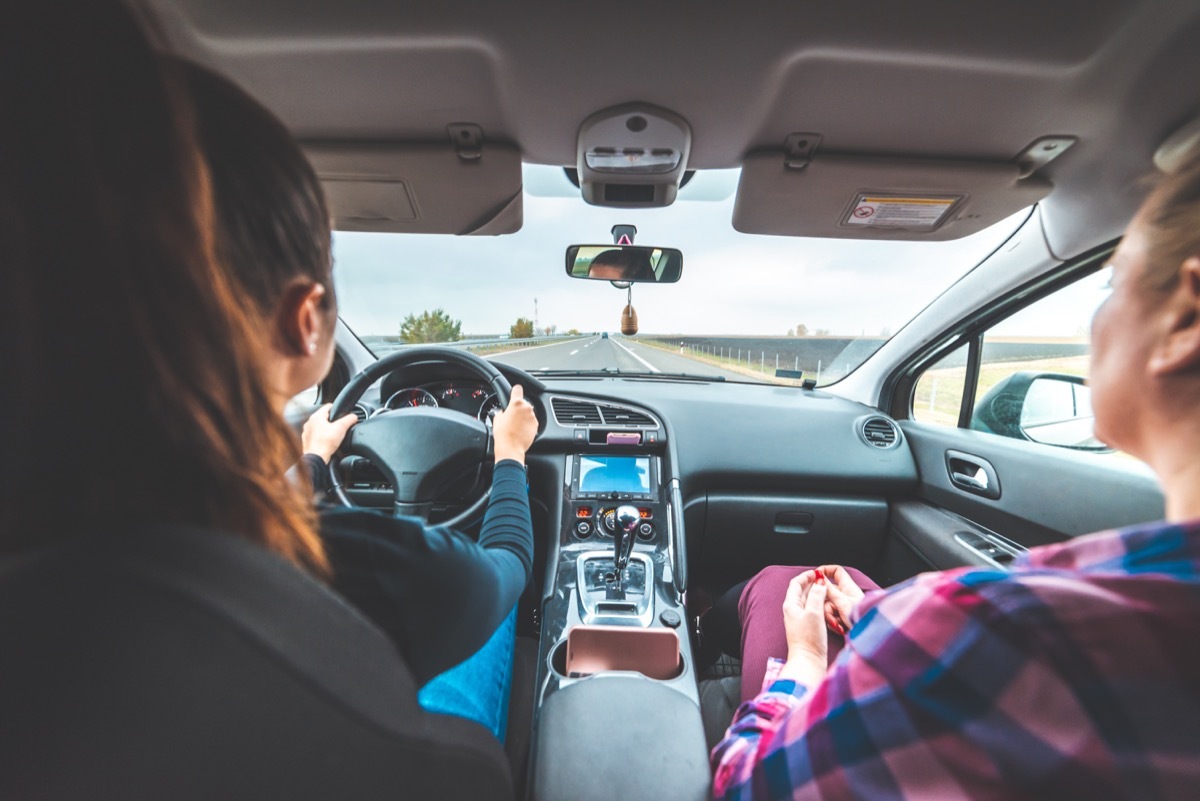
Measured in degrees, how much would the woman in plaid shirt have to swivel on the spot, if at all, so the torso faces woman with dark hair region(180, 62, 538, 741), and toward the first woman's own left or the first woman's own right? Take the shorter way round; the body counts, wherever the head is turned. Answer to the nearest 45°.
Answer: approximately 90° to the first woman's own left

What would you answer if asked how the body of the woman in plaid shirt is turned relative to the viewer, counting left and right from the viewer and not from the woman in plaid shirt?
facing away from the viewer and to the left of the viewer

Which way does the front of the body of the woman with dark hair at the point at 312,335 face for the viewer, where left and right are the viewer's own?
facing away from the viewer and to the right of the viewer

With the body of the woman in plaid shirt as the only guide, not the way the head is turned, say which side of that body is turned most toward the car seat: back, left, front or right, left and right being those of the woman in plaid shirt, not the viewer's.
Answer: left

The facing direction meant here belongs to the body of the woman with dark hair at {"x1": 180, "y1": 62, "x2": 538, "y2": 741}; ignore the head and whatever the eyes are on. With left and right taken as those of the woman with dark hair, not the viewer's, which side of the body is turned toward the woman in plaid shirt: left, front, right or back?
right
